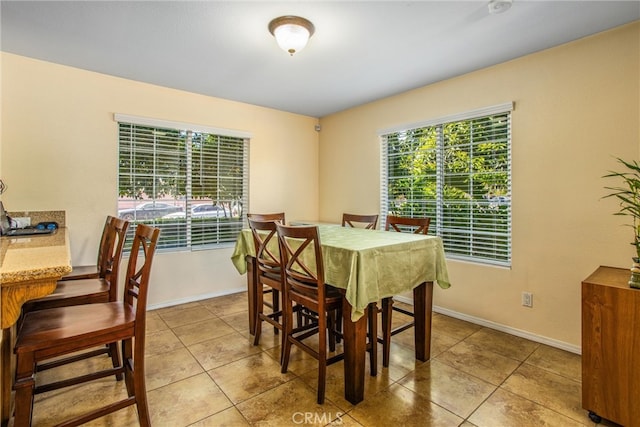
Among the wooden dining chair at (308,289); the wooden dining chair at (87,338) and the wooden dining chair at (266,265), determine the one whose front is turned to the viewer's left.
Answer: the wooden dining chair at (87,338)

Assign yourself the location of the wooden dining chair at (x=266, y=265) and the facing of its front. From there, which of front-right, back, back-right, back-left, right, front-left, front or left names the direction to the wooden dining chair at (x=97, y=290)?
back-left

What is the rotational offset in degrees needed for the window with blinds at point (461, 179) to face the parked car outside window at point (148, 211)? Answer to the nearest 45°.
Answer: approximately 45° to its right

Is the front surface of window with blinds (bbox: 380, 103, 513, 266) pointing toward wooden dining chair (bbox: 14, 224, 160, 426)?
yes

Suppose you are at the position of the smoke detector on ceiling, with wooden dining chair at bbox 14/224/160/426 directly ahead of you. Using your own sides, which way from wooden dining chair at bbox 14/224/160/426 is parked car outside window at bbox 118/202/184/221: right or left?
right

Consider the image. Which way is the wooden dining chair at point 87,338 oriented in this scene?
to the viewer's left

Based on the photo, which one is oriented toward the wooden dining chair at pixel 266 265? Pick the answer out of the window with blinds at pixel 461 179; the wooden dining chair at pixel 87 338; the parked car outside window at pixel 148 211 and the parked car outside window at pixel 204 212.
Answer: the window with blinds

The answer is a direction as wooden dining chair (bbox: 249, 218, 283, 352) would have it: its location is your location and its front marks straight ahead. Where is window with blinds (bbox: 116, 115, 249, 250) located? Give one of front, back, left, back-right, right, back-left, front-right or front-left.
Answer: left
